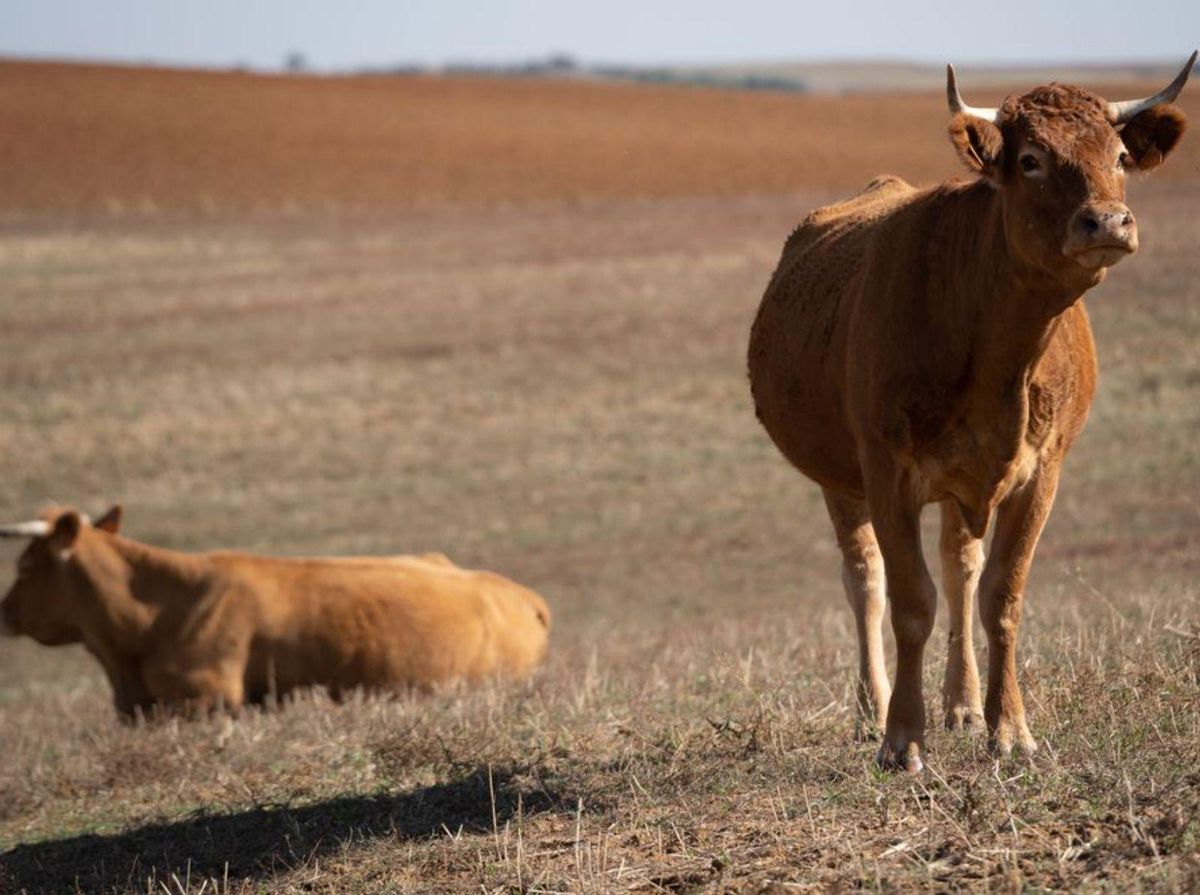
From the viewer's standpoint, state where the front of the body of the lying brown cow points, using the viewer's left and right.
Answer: facing to the left of the viewer

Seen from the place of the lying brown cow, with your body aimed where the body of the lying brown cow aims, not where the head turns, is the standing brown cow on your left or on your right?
on your left

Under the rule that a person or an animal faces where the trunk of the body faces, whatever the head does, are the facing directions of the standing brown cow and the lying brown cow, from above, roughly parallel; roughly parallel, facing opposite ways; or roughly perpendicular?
roughly perpendicular

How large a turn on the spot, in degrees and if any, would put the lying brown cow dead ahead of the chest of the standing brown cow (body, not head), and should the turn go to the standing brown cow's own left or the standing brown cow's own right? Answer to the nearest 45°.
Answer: approximately 135° to the standing brown cow's own right

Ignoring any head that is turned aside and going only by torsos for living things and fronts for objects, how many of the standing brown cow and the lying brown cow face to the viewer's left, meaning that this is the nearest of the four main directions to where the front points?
1

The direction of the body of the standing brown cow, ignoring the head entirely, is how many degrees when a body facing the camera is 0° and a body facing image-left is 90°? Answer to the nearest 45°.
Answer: approximately 0°
